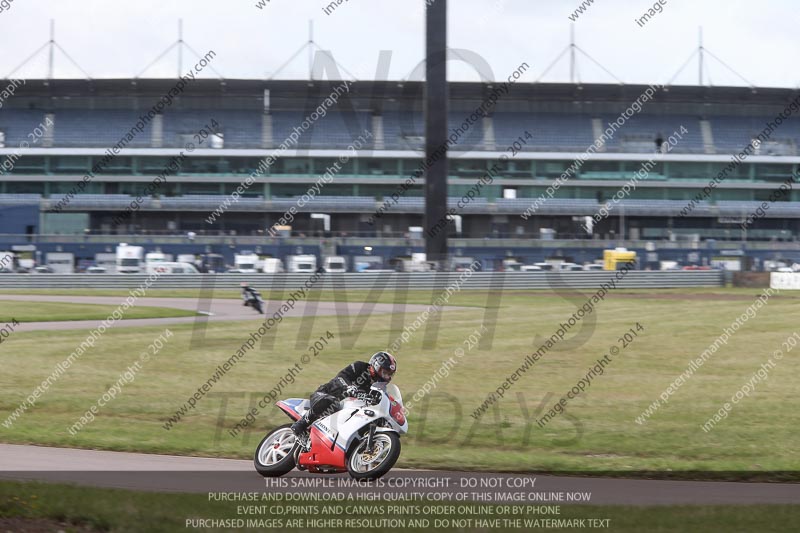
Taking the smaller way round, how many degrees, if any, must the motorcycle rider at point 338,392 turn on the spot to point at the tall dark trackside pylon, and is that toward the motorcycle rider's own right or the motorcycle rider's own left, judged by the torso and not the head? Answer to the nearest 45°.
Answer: approximately 135° to the motorcycle rider's own left

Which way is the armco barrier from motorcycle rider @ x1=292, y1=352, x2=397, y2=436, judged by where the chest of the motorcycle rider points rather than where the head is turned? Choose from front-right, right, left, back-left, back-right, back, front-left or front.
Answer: back-left

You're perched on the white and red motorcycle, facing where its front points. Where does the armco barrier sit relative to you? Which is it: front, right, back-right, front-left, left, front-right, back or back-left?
back-left

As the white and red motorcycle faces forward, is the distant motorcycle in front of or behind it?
behind

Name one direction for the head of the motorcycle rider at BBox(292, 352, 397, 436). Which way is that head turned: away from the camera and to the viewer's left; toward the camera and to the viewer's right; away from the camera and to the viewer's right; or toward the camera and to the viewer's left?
toward the camera and to the viewer's right

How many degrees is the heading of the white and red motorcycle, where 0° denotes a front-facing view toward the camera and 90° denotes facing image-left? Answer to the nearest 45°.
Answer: approximately 315°
